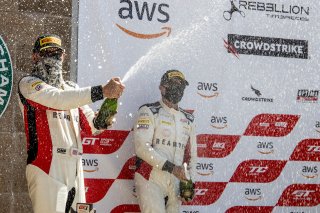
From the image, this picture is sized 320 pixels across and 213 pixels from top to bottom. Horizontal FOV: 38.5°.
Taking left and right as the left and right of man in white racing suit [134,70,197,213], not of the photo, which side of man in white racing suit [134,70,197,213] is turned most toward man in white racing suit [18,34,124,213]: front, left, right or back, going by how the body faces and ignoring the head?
right

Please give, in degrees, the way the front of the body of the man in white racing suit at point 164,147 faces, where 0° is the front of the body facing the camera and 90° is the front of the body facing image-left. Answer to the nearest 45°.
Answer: approximately 315°

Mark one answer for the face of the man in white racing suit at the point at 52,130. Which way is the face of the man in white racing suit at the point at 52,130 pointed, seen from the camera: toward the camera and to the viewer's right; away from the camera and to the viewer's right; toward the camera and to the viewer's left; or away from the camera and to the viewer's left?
toward the camera and to the viewer's right

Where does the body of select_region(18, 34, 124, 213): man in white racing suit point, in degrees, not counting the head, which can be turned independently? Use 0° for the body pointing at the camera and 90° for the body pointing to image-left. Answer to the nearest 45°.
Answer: approximately 315°

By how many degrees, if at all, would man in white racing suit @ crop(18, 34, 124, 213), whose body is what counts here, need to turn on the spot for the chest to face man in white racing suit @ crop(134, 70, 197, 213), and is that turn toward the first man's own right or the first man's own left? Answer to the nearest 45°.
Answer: approximately 90° to the first man's own left
